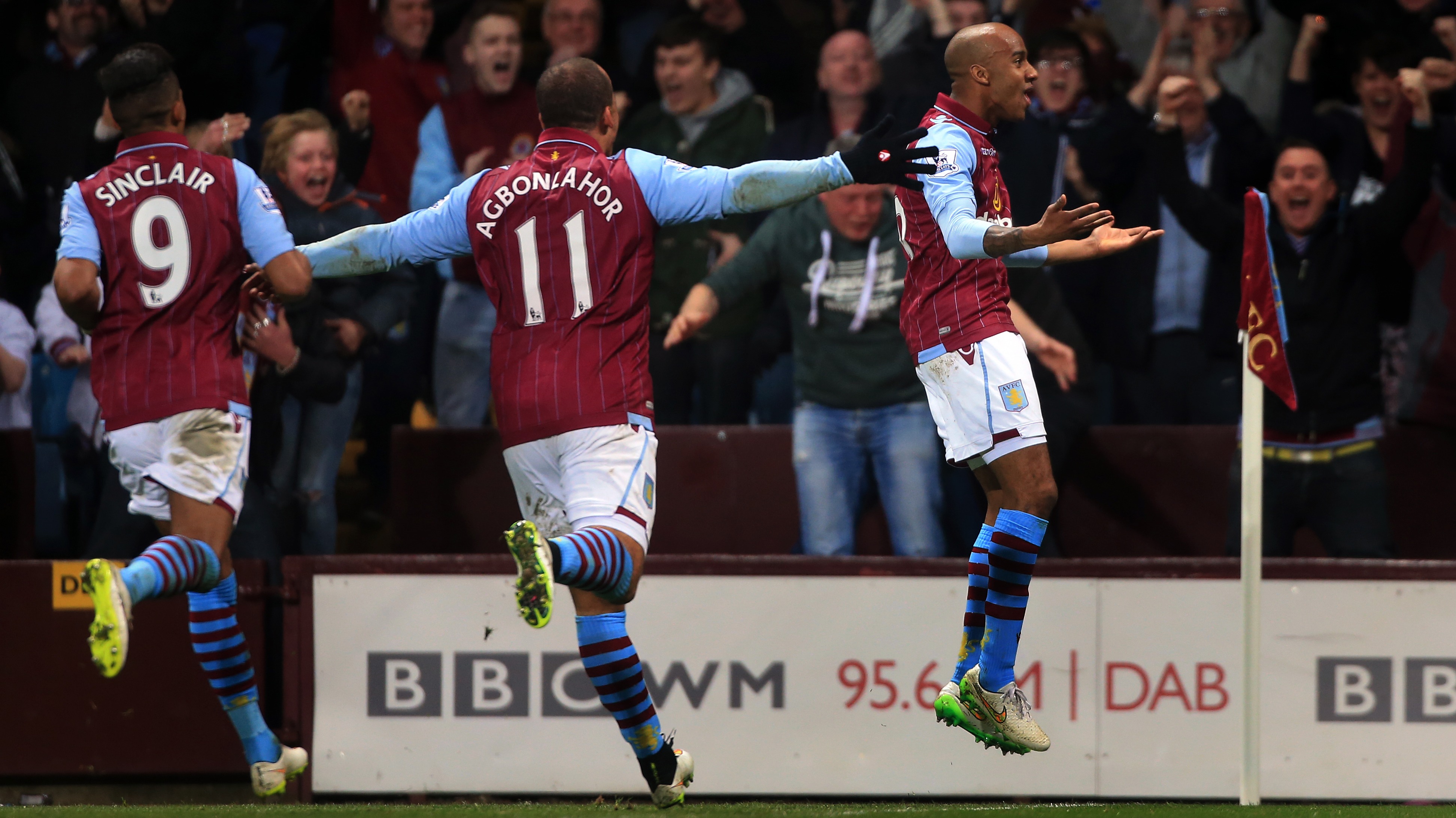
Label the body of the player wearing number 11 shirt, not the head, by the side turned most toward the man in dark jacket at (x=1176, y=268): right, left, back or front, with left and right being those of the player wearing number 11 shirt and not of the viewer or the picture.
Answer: front

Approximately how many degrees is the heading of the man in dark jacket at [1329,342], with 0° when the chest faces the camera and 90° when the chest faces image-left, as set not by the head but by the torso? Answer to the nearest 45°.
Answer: approximately 0°

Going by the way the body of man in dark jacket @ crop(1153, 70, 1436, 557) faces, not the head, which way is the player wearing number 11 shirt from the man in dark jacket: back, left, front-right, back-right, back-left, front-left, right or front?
front-right

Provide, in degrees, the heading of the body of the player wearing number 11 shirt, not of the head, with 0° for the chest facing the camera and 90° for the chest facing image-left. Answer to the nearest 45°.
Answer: approximately 225°

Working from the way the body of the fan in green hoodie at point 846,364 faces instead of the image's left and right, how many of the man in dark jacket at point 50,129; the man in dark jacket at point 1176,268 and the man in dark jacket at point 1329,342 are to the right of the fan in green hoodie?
1

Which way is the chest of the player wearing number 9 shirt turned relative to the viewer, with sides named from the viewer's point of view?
facing away from the viewer and to the right of the viewer

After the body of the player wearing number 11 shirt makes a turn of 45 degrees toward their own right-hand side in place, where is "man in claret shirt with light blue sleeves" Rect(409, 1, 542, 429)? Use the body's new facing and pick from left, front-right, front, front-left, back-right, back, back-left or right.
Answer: left

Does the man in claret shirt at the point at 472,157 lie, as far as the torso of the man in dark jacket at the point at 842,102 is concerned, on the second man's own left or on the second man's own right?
on the second man's own right

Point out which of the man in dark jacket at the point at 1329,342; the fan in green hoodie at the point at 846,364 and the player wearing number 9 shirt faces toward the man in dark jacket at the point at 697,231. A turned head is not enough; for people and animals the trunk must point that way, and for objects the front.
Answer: the player wearing number 9 shirt

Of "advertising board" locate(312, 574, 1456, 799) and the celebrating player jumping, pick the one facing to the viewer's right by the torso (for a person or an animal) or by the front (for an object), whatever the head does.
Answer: the celebrating player jumping

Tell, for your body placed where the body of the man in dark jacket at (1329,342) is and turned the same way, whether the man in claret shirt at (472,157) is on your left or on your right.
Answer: on your right
